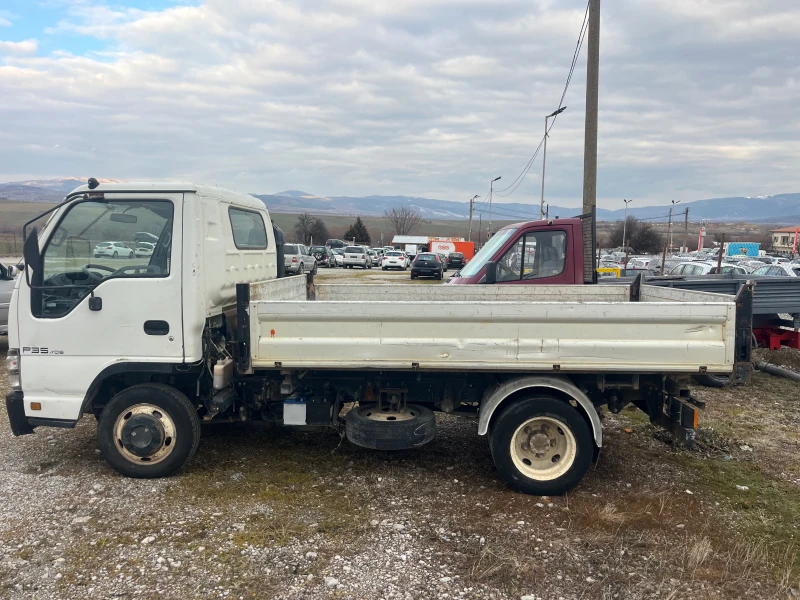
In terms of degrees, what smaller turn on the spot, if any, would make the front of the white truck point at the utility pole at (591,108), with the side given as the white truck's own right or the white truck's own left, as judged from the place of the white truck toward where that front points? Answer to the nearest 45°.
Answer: approximately 135° to the white truck's own right

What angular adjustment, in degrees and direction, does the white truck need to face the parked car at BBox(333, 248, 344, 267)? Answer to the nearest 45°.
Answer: approximately 90° to its right

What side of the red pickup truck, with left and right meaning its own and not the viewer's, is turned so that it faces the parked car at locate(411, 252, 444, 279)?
right

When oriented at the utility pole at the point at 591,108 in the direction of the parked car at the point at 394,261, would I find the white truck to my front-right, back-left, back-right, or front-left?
back-left

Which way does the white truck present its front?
to the viewer's left

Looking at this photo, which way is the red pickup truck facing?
to the viewer's left

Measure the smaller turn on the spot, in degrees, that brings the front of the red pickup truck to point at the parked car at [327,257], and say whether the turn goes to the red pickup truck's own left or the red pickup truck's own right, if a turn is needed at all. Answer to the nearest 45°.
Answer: approximately 90° to the red pickup truck's own right
